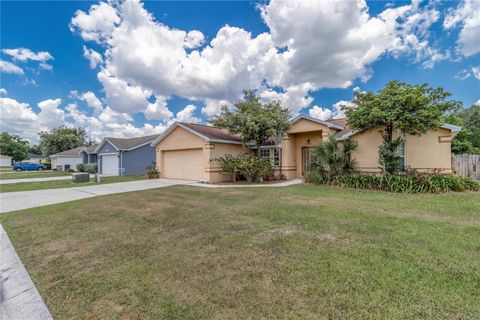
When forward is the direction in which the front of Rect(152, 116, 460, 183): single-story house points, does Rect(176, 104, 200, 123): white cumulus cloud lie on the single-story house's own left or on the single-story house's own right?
on the single-story house's own right

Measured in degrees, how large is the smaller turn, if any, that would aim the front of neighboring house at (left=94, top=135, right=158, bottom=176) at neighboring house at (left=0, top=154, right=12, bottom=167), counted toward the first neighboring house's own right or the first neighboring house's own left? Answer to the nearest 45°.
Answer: approximately 90° to the first neighboring house's own right

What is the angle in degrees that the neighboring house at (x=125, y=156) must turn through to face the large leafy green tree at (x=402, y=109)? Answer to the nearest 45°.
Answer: approximately 90° to its left

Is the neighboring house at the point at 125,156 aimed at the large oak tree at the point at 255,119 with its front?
no

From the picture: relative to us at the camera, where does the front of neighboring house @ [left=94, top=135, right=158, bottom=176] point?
facing the viewer and to the left of the viewer

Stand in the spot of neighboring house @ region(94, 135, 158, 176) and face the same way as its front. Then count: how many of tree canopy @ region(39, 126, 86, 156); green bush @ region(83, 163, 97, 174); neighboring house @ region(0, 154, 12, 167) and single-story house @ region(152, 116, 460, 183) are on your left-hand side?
1

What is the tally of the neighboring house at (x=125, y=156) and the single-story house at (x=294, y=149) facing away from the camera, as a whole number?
0

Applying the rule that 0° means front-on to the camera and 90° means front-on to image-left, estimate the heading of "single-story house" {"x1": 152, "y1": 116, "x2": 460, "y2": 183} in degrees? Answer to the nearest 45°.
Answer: approximately 45°

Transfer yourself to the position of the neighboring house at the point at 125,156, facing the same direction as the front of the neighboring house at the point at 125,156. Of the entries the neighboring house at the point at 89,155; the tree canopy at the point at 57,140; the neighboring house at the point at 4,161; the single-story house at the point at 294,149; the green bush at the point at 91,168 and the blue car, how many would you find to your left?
1

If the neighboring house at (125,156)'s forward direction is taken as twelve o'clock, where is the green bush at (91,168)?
The green bush is roughly at 3 o'clock from the neighboring house.
